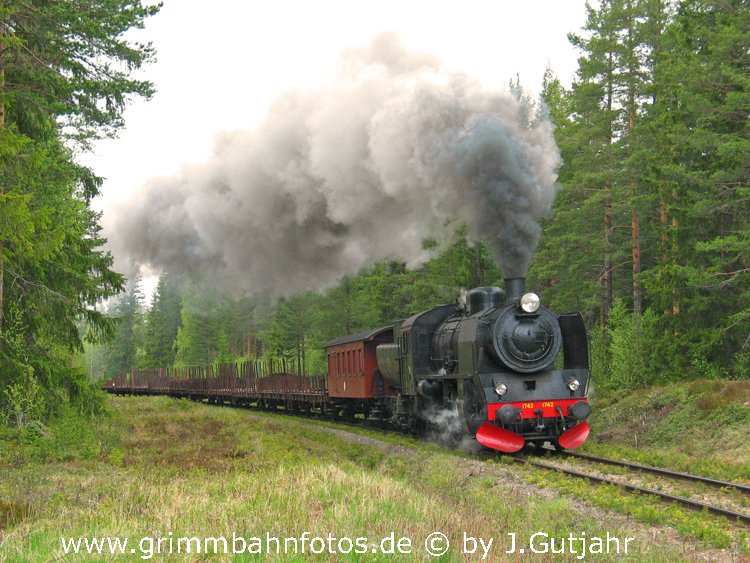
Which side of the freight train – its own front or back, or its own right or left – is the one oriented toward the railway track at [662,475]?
front

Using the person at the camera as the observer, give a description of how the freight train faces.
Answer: facing the viewer and to the right of the viewer
